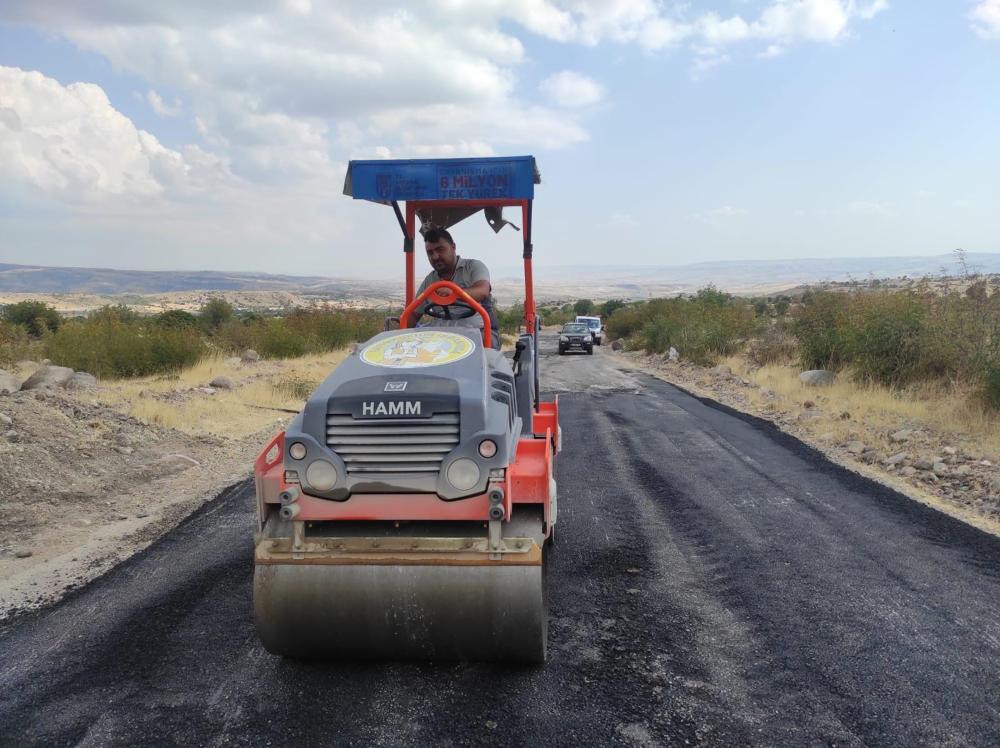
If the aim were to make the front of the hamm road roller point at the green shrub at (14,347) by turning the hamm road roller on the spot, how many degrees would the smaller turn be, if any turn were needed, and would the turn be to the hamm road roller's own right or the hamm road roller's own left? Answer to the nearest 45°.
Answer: approximately 135° to the hamm road roller's own right

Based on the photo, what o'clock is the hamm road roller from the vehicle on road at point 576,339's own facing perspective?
The hamm road roller is roughly at 12 o'clock from the vehicle on road.

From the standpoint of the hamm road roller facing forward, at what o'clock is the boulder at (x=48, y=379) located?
The boulder is roughly at 5 o'clock from the hamm road roller.

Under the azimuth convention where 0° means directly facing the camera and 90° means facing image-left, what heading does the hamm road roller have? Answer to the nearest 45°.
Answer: approximately 0°

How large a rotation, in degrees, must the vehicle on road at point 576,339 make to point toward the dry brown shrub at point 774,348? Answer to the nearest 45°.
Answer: approximately 45° to its left

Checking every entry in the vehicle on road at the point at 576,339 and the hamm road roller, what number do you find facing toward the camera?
2
